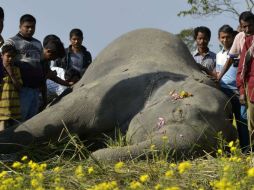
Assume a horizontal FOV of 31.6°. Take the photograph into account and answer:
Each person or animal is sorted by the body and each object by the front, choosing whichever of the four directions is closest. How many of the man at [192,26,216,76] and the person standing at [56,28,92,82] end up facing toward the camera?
2

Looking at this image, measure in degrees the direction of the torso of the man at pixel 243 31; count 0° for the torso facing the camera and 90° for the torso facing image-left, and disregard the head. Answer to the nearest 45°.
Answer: approximately 45°

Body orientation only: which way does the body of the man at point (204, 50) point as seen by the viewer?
toward the camera

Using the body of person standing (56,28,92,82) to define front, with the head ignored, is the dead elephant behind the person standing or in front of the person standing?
in front

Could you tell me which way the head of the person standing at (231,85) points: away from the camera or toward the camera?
toward the camera

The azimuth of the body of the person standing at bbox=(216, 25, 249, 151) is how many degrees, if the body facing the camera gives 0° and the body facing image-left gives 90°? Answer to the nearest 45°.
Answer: approximately 45°

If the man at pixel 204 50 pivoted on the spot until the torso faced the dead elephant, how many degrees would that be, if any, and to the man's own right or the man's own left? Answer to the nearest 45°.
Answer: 0° — they already face it

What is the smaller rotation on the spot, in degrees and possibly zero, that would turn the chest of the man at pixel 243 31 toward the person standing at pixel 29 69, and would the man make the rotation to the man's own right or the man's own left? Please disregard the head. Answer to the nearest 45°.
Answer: approximately 45° to the man's own right

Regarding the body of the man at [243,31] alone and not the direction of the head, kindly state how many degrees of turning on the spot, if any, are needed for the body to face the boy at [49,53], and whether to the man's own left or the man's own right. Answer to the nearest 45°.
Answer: approximately 45° to the man's own right
